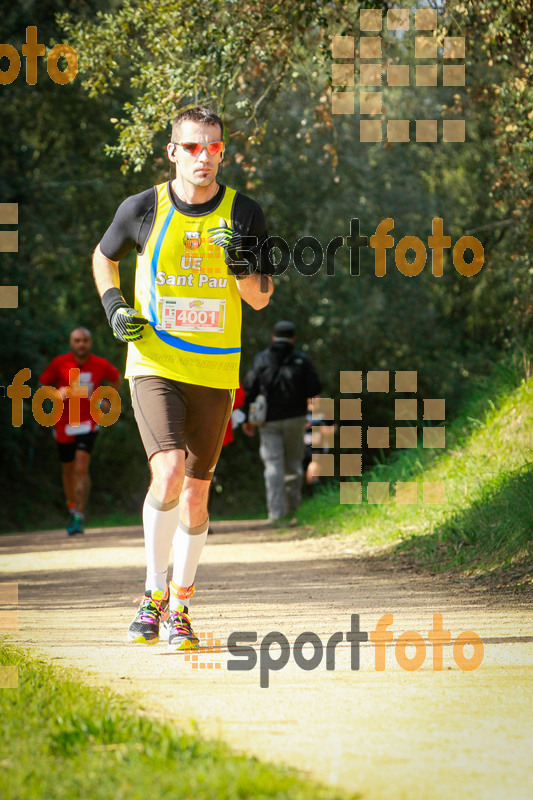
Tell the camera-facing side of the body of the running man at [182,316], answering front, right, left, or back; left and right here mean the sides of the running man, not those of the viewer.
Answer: front

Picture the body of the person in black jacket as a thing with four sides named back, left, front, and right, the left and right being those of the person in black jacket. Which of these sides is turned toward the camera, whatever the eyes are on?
back

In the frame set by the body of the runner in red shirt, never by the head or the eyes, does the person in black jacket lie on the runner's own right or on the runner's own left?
on the runner's own left

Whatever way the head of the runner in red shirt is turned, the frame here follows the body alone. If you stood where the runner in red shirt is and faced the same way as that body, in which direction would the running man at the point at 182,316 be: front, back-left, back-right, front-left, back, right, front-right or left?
front

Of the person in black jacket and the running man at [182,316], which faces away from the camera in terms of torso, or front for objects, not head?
the person in black jacket

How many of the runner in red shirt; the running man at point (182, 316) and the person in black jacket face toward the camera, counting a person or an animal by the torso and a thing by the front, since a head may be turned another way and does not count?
2

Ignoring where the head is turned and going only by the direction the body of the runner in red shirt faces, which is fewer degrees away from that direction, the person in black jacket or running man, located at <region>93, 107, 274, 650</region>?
the running man

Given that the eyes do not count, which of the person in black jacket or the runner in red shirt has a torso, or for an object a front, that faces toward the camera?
the runner in red shirt

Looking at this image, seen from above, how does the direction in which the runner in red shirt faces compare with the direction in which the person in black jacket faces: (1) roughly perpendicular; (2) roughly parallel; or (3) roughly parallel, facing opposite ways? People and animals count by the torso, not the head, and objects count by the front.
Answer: roughly parallel, facing opposite ways

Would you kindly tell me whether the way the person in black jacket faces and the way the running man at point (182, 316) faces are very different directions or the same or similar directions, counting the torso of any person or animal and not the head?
very different directions

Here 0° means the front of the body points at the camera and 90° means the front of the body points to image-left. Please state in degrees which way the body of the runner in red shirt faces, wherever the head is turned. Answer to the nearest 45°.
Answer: approximately 0°

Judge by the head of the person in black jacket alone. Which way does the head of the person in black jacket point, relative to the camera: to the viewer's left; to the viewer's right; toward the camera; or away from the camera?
away from the camera

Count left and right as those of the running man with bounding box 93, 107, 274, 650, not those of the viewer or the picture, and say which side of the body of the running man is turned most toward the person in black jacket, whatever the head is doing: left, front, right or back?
back

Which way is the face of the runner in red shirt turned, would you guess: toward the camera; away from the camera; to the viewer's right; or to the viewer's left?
toward the camera

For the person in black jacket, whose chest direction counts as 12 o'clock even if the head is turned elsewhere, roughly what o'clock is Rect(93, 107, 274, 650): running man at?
The running man is roughly at 6 o'clock from the person in black jacket.

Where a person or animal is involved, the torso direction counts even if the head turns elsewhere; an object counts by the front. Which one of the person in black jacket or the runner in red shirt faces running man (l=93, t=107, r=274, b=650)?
the runner in red shirt
